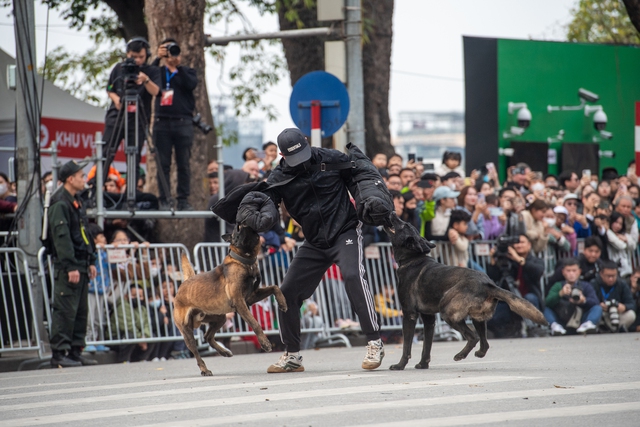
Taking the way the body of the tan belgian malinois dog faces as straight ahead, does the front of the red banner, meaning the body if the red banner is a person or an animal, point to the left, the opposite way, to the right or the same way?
to the right

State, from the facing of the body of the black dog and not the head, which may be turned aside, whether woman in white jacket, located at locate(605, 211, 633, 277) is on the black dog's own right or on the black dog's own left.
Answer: on the black dog's own right

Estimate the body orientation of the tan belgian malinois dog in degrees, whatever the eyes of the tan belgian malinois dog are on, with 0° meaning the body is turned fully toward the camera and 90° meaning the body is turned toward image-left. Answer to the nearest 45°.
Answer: approximately 270°

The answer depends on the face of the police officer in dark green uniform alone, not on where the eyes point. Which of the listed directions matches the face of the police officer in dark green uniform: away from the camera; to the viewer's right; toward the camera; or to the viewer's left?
to the viewer's right

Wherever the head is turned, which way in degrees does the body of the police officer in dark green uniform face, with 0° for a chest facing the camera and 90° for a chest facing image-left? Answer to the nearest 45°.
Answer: approximately 270°

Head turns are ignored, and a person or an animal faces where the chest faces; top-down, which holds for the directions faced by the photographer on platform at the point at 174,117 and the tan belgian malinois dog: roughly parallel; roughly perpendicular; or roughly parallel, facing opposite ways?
roughly perpendicular

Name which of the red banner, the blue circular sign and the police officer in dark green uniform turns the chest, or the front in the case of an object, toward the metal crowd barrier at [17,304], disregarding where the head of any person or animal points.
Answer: the red banner

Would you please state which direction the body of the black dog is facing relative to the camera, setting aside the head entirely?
to the viewer's left

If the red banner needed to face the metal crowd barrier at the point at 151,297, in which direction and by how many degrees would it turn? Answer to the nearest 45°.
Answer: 0° — it already faces it

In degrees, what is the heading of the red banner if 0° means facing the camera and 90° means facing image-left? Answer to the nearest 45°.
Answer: approximately 0°
